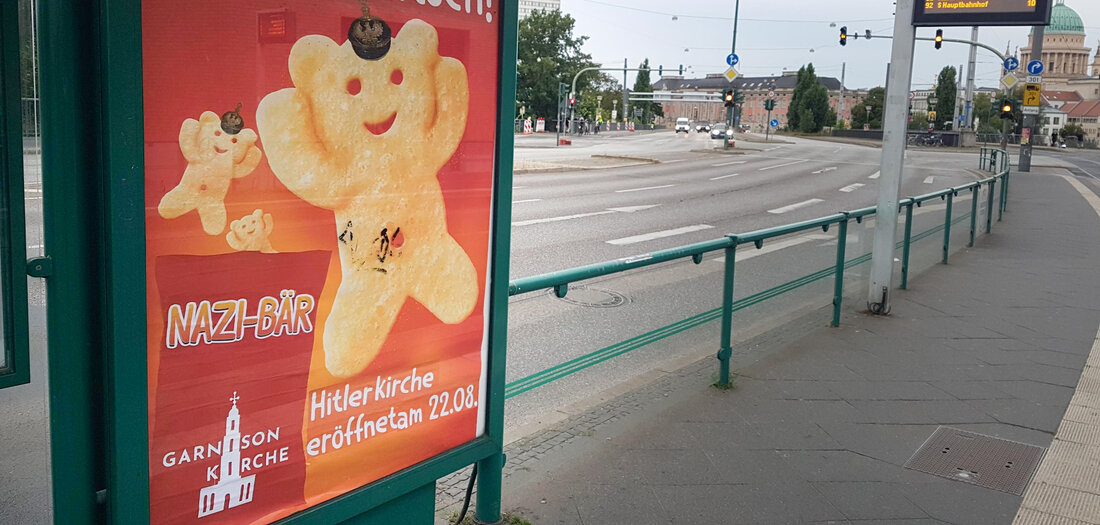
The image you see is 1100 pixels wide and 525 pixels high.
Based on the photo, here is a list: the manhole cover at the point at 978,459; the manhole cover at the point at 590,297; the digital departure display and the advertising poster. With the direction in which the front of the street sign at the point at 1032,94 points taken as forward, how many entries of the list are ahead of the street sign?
4

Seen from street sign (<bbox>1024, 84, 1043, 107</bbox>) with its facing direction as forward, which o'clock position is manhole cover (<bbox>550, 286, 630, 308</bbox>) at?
The manhole cover is roughly at 12 o'clock from the street sign.

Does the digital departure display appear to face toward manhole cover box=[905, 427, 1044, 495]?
yes

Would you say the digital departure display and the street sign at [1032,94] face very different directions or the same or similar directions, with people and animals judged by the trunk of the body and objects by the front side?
same or similar directions

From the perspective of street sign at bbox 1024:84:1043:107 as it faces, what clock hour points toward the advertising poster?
The advertising poster is roughly at 12 o'clock from the street sign.

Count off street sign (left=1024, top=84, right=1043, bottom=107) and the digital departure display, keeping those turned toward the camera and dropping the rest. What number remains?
2

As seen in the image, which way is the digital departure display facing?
toward the camera

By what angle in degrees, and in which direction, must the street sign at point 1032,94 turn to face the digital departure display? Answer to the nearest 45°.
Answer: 0° — it already faces it

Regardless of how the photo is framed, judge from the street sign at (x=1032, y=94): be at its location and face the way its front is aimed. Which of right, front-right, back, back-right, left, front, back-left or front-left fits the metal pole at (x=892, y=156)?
front

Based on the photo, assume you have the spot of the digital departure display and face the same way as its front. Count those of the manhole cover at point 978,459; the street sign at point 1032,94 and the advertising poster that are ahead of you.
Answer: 2

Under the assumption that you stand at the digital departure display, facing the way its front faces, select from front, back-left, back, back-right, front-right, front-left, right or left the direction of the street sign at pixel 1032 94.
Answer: back

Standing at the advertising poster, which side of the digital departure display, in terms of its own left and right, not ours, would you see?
front

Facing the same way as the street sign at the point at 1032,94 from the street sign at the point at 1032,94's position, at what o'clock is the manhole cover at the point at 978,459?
The manhole cover is roughly at 12 o'clock from the street sign.

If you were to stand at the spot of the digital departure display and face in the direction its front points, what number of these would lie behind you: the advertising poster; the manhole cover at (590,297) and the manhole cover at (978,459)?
0

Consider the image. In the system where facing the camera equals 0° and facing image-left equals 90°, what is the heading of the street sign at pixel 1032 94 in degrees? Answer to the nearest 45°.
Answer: approximately 0°

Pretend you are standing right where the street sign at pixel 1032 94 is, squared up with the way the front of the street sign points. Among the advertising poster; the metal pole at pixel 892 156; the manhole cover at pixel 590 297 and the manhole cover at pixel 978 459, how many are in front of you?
4
